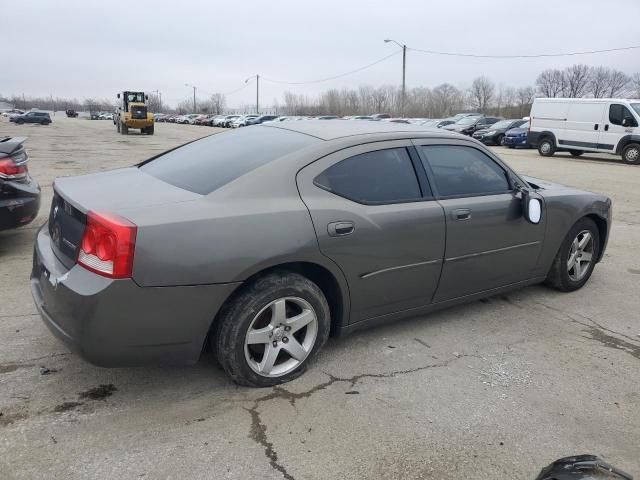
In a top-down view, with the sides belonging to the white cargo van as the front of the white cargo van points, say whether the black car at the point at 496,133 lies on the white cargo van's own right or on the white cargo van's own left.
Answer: on the white cargo van's own left

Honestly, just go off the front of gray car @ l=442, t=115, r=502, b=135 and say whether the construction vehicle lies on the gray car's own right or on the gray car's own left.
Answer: on the gray car's own right

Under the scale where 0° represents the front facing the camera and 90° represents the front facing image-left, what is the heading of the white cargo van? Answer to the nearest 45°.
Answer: approximately 270°

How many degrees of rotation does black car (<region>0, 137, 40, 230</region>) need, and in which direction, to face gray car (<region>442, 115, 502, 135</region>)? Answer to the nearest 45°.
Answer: approximately 90° to its right

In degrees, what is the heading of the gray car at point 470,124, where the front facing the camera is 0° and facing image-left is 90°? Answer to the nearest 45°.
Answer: approximately 45°

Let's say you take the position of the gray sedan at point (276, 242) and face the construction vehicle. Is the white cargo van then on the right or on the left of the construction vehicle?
right

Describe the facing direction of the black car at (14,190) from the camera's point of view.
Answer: facing away from the viewer and to the left of the viewer

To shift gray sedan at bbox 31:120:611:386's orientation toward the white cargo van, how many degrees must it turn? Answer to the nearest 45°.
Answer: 0° — it already faces it

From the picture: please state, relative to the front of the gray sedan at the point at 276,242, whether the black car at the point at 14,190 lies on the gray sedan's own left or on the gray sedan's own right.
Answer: on the gray sedan's own left
